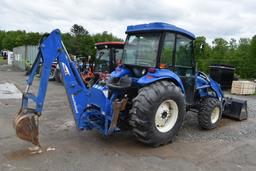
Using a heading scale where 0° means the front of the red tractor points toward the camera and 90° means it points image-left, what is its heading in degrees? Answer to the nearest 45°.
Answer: approximately 45°

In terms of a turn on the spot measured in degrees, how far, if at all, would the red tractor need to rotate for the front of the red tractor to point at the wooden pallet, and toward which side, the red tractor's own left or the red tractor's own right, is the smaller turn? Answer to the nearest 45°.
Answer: approximately 135° to the red tractor's own left

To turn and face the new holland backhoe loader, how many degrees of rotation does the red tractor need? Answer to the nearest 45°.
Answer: approximately 45° to its left

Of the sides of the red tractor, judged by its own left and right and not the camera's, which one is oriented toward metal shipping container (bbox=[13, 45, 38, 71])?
right

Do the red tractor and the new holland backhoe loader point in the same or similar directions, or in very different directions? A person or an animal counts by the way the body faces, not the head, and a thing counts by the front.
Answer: very different directions

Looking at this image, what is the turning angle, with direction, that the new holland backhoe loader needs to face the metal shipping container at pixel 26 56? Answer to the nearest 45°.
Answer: approximately 90° to its left

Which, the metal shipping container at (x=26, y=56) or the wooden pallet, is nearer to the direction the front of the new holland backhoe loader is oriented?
the wooden pallet

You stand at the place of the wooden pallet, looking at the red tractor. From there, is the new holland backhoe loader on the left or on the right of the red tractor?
left

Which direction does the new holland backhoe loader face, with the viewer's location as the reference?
facing away from the viewer and to the right of the viewer
